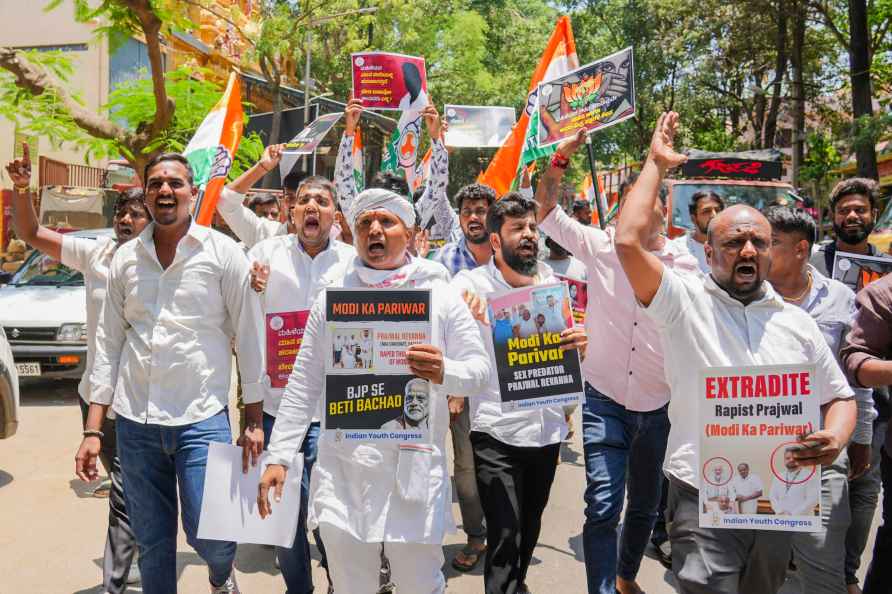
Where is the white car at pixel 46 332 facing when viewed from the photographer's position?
facing the viewer

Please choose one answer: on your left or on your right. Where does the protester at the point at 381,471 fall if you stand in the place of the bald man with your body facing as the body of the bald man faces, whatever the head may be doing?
on your right

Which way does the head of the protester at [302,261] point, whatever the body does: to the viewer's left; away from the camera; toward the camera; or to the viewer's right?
toward the camera

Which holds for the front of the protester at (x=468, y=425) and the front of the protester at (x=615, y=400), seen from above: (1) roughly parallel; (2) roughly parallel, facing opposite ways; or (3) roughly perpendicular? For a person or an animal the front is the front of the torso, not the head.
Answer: roughly parallel

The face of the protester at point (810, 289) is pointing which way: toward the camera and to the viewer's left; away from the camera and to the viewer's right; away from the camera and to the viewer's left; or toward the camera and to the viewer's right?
toward the camera and to the viewer's left

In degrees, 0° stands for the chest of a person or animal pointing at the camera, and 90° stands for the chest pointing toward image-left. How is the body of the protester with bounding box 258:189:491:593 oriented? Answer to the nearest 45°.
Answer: approximately 0°

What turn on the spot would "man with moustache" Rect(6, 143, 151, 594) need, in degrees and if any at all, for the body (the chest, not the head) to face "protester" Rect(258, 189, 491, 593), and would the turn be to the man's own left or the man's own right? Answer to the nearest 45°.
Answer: approximately 45° to the man's own left

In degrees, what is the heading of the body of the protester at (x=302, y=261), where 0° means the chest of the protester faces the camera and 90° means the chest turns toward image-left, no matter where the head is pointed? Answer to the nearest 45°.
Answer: approximately 0°

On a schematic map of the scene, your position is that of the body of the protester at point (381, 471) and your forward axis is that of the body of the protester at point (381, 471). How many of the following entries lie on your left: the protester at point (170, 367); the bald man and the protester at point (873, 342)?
2

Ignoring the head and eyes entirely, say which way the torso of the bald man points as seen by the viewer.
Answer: toward the camera

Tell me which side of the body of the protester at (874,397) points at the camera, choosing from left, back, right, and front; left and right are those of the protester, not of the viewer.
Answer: front

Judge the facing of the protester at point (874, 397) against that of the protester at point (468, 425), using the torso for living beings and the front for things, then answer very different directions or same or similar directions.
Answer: same or similar directions

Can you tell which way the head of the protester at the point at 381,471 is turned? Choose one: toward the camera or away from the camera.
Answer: toward the camera

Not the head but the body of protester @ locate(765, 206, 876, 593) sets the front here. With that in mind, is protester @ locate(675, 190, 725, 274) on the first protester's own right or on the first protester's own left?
on the first protester's own right
